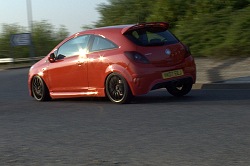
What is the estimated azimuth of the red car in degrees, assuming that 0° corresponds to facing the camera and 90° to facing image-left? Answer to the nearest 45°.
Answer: approximately 135°
